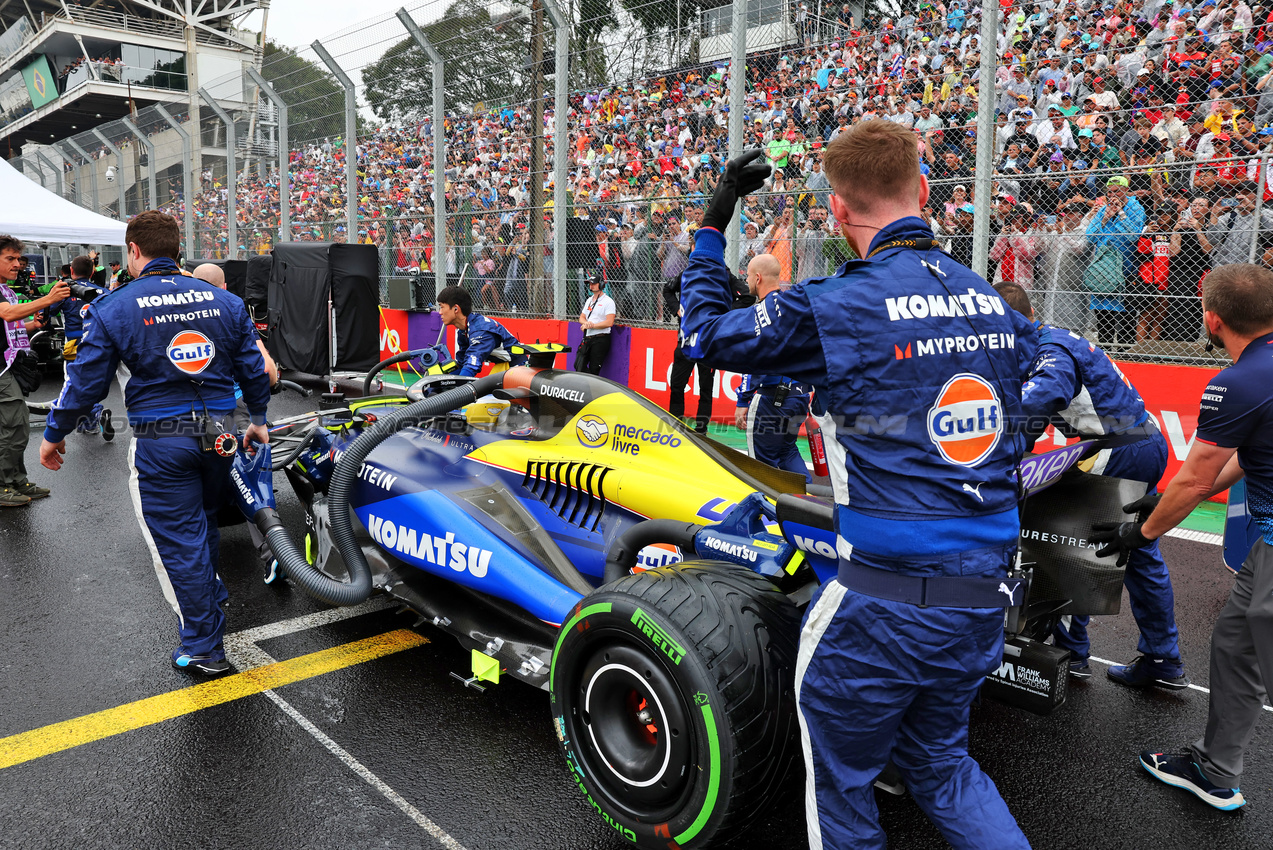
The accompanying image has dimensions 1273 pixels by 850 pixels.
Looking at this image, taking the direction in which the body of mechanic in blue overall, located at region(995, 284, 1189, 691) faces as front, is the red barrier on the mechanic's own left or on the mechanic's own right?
on the mechanic's own right

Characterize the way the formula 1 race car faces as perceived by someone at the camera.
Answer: facing away from the viewer and to the left of the viewer

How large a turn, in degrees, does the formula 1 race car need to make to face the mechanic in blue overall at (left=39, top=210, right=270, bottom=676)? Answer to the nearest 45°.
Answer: approximately 45° to its left

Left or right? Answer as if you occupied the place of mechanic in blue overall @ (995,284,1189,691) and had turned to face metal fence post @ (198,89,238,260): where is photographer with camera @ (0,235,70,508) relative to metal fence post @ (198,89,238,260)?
left

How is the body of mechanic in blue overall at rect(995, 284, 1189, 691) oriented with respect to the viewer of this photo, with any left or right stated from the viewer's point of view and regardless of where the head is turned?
facing to the left of the viewer

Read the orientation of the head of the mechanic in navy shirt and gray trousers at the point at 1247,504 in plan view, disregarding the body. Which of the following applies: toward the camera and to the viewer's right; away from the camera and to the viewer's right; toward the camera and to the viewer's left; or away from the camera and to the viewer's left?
away from the camera and to the viewer's left

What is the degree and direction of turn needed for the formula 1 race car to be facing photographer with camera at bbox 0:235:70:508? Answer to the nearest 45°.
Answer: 0° — it already faces them
